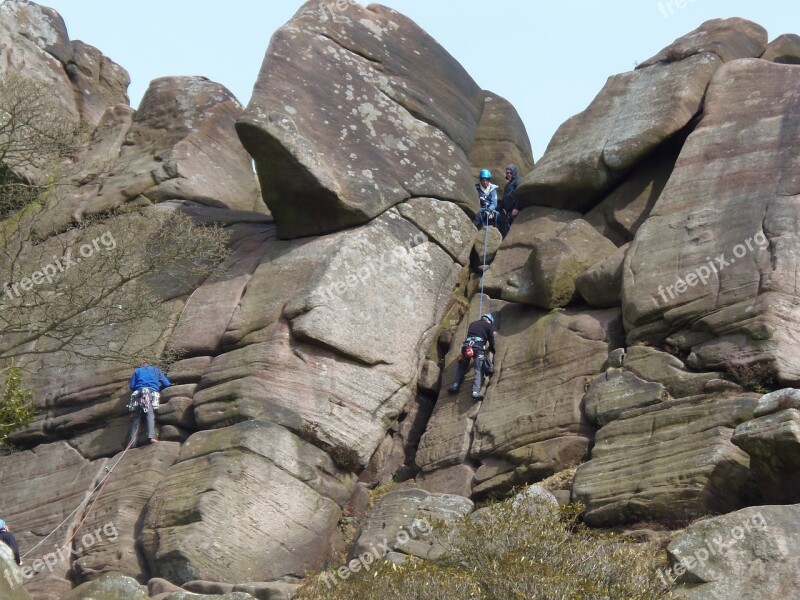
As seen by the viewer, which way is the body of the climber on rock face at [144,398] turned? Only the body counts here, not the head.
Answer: away from the camera

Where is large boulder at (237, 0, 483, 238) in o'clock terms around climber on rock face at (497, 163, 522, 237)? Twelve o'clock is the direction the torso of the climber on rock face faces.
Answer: The large boulder is roughly at 1 o'clock from the climber on rock face.

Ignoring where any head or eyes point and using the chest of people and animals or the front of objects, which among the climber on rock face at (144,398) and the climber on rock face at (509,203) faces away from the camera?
the climber on rock face at (144,398)

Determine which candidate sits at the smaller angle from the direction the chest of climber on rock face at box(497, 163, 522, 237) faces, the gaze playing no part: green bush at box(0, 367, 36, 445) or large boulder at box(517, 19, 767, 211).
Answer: the green bush

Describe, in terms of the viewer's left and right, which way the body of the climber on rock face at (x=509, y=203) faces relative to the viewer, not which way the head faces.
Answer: facing the viewer and to the left of the viewer

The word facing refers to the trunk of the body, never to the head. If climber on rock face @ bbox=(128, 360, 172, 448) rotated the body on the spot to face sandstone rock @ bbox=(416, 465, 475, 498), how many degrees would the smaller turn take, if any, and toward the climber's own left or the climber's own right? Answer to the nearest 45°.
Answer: approximately 135° to the climber's own right

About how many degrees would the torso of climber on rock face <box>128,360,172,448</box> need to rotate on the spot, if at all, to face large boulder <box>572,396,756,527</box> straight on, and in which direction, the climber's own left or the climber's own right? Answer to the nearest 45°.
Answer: approximately 135° to the climber's own right
